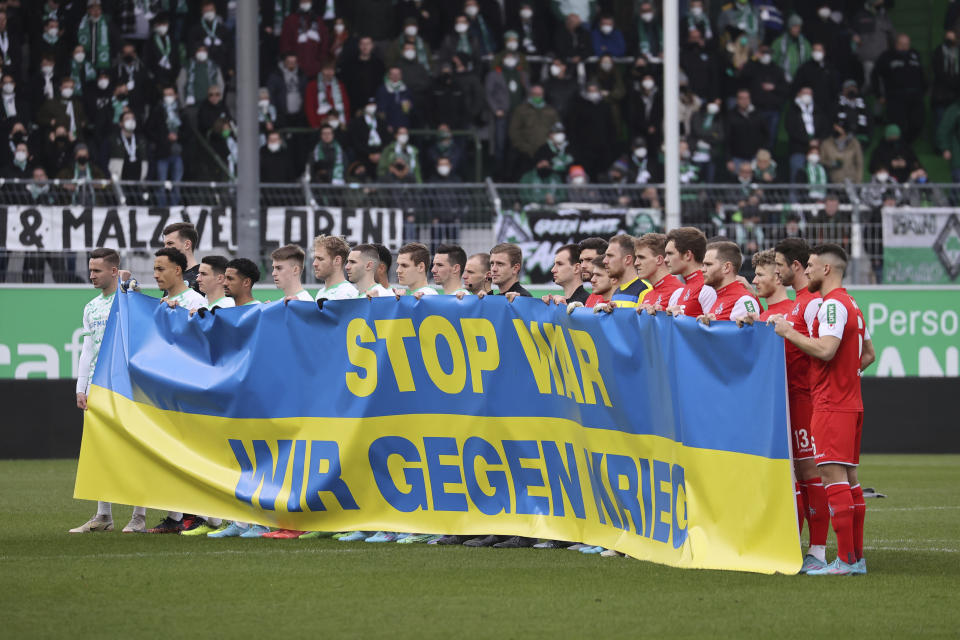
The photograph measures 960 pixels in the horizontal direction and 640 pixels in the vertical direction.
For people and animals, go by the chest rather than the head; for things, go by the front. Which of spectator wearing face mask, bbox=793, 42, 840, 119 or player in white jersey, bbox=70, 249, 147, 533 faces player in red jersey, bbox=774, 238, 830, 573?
the spectator wearing face mask

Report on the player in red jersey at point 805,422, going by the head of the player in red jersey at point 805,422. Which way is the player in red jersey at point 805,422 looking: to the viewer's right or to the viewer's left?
to the viewer's left

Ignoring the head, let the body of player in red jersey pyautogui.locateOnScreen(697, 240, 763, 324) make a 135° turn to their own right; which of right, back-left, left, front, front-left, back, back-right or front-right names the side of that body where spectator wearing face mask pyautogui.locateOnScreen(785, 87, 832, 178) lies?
front

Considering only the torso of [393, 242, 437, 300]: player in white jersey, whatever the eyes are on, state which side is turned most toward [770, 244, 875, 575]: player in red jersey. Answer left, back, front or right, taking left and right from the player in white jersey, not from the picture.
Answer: left

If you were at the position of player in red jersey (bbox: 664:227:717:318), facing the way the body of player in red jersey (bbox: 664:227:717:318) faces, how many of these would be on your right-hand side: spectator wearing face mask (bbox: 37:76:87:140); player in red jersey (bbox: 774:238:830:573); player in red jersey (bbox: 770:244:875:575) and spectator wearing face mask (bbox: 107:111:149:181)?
2
